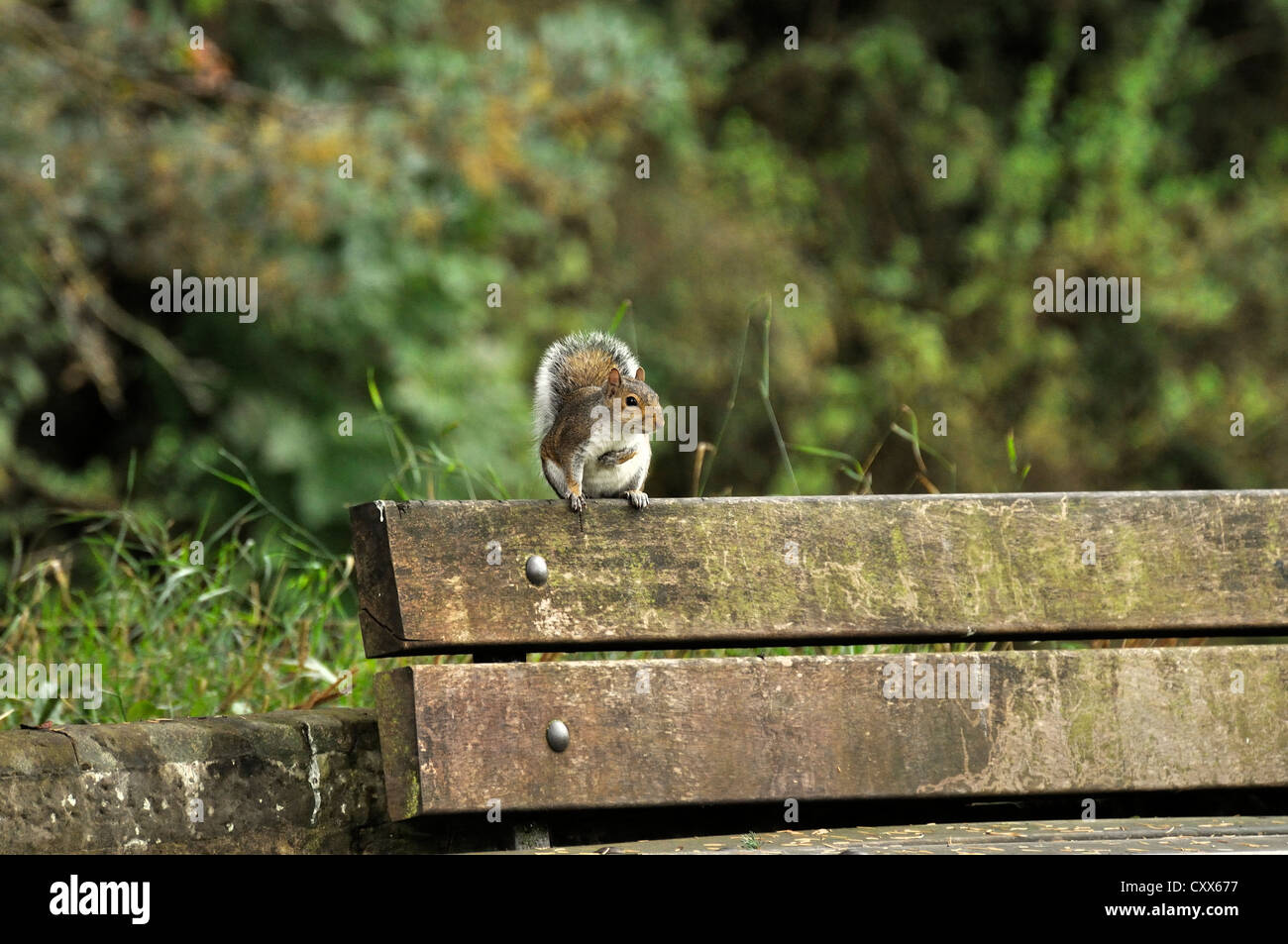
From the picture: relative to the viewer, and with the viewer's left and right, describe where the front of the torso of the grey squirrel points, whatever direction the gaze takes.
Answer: facing the viewer and to the right of the viewer
